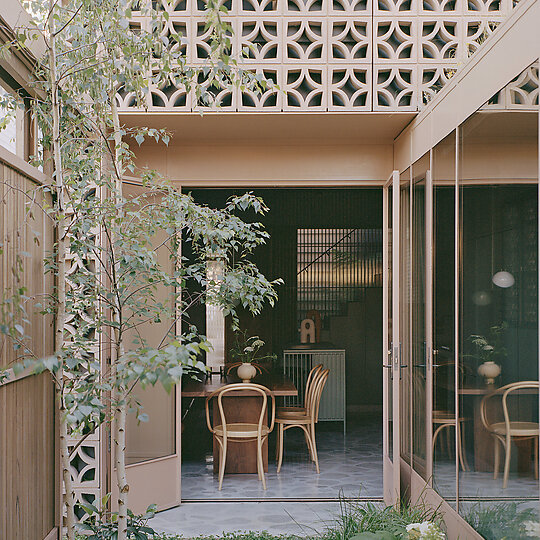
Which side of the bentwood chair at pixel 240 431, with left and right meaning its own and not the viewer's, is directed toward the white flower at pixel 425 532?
back

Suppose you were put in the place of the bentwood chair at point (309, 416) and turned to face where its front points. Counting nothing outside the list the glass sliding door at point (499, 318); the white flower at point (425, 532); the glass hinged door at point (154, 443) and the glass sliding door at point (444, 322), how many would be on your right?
0

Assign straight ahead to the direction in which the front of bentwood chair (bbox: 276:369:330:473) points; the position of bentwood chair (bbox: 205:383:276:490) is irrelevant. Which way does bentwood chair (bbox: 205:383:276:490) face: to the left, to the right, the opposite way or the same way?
to the right

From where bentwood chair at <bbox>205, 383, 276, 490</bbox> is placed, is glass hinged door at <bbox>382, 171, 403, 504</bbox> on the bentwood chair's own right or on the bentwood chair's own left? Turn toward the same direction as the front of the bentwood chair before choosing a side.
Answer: on the bentwood chair's own right

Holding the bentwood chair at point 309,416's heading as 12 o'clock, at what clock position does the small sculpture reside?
The small sculpture is roughly at 3 o'clock from the bentwood chair.

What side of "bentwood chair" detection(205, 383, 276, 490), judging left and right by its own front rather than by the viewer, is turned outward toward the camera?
back

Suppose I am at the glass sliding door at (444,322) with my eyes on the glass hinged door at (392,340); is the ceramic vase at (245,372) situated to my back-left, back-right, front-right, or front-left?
front-left

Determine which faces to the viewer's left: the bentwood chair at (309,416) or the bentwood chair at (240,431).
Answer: the bentwood chair at (309,416)

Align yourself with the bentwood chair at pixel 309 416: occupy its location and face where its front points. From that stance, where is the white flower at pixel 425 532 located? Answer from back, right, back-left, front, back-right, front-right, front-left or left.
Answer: left

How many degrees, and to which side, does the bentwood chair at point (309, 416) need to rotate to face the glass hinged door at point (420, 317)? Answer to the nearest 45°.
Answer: approximately 90° to its left

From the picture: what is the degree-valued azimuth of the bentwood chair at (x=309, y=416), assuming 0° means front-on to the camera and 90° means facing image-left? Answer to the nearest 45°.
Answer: approximately 90°

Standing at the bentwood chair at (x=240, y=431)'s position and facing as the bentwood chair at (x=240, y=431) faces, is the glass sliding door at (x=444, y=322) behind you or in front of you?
behind

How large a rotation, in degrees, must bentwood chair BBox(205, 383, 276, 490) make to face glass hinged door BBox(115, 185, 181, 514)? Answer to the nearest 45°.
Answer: approximately 135° to its left

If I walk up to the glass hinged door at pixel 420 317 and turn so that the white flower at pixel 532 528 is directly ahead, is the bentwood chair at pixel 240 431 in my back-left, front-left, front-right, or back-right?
back-right

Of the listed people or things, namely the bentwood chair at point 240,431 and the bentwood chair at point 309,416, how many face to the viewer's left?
1

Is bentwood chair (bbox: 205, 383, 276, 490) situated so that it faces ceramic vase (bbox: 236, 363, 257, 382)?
yes

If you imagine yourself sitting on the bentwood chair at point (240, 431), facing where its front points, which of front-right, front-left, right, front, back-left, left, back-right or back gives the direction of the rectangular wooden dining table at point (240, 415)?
front

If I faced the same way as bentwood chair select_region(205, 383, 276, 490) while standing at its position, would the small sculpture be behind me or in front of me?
in front
